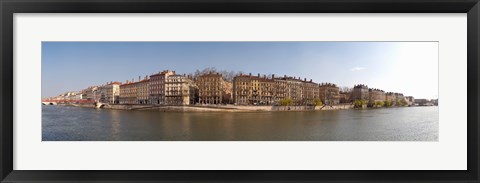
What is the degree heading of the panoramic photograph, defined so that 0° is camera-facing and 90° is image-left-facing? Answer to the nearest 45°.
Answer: approximately 0°
